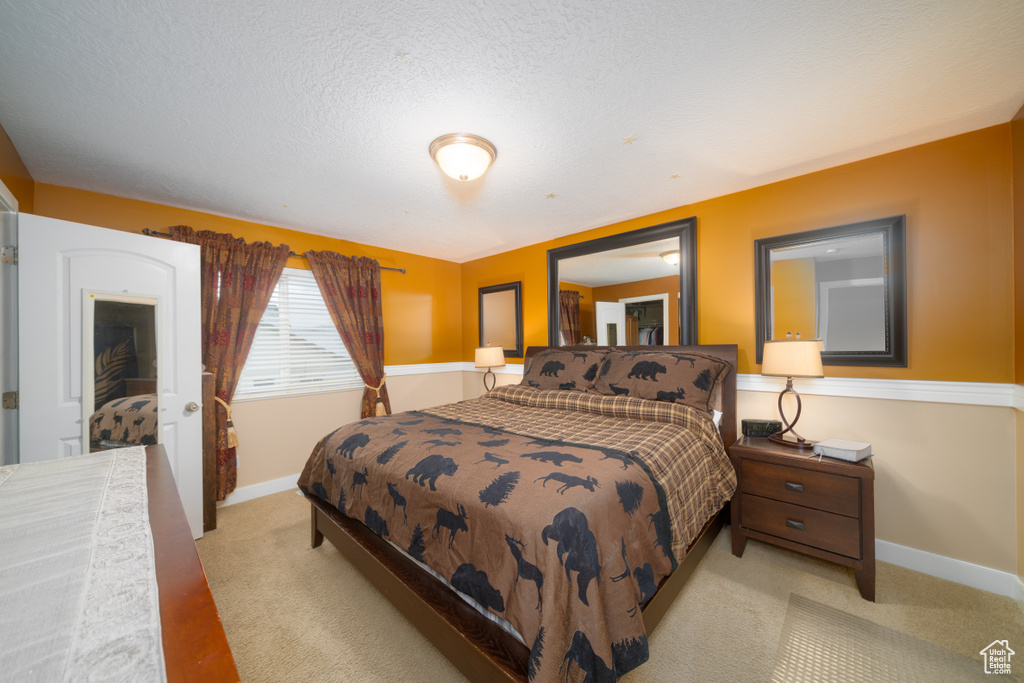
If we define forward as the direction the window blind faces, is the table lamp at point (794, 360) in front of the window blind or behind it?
in front

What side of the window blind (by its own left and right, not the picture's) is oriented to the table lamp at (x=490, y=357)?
left

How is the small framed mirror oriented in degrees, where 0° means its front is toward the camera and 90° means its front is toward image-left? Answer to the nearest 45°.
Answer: approximately 45°

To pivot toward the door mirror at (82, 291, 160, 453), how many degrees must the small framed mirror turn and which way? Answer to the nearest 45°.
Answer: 0° — it already faces it

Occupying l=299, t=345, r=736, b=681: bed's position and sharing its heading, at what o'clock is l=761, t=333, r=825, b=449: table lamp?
The table lamp is roughly at 7 o'clock from the bed.

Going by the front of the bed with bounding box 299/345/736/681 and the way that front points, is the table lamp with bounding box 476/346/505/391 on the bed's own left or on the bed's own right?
on the bed's own right

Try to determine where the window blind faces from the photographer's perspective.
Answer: facing the viewer

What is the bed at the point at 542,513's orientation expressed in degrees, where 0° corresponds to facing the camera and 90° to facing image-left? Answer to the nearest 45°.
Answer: approximately 45°

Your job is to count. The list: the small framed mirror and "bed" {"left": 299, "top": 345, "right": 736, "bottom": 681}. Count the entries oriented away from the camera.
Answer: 0

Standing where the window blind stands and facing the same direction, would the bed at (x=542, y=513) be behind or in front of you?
in front

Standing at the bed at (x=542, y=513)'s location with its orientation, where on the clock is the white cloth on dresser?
The white cloth on dresser is roughly at 12 o'clock from the bed.

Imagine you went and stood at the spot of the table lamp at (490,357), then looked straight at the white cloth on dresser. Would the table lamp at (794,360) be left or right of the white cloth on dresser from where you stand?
left

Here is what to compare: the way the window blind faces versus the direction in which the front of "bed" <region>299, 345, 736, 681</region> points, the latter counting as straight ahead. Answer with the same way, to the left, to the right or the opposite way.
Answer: to the left

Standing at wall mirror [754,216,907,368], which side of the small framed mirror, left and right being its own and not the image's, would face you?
left
